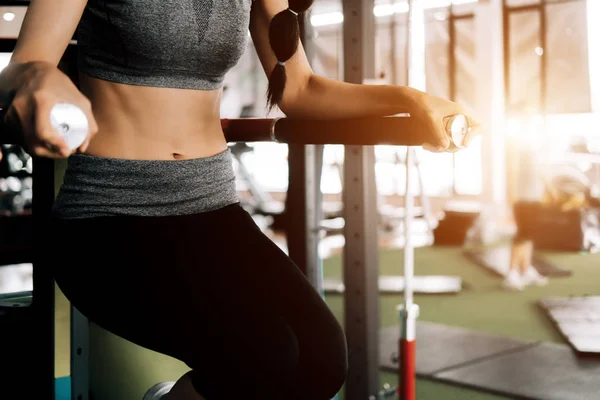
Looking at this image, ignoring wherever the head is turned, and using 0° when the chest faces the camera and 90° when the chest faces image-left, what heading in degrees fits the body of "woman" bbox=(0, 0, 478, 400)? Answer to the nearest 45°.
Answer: approximately 315°

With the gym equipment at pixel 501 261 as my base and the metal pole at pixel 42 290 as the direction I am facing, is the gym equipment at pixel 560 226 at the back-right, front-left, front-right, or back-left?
back-left

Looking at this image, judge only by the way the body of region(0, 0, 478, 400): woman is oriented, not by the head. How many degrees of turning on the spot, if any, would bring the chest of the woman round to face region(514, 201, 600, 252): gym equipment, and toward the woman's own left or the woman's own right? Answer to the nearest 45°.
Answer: approximately 90° to the woman's own left

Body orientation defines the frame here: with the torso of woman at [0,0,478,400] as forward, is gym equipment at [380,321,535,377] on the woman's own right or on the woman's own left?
on the woman's own left

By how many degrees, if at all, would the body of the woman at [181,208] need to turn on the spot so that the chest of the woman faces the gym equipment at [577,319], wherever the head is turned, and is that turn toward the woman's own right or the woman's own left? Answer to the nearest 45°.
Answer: approximately 90° to the woman's own left

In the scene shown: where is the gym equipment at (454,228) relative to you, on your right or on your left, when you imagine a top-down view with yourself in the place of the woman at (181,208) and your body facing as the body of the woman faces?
on your left
